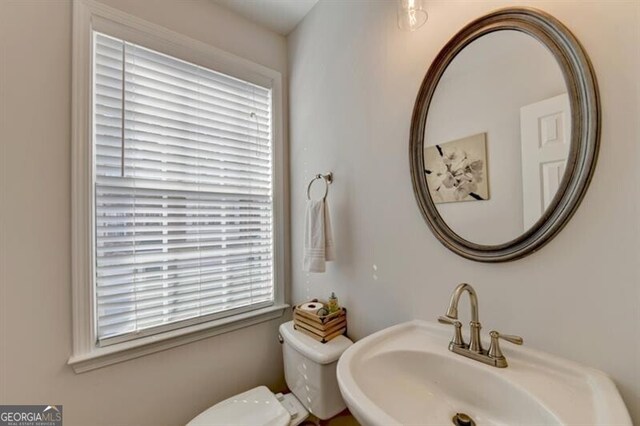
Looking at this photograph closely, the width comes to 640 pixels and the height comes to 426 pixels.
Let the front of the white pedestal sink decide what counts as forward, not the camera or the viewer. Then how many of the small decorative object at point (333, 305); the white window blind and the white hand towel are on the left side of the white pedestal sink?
0

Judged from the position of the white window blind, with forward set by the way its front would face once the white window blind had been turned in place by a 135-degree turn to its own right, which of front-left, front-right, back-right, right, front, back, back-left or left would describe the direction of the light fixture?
back-left

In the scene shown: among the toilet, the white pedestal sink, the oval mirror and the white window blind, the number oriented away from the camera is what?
0

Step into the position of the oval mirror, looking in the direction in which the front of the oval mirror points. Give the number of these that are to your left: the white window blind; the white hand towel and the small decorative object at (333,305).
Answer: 0

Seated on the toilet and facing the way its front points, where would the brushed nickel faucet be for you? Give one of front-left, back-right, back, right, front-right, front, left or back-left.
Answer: left

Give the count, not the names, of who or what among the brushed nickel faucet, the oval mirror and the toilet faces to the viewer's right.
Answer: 0

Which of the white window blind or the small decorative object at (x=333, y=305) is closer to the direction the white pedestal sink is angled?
the white window blind

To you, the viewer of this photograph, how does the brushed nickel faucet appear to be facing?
facing the viewer and to the left of the viewer

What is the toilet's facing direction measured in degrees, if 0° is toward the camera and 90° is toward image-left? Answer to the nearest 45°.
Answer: approximately 45°

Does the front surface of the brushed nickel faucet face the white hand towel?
no

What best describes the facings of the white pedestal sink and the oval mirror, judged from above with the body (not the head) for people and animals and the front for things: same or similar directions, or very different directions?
same or similar directions

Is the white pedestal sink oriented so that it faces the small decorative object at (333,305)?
no

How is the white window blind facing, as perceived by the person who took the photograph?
facing the viewer and to the right of the viewer

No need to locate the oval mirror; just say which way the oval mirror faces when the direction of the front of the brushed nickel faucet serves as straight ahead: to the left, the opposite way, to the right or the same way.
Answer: the same way

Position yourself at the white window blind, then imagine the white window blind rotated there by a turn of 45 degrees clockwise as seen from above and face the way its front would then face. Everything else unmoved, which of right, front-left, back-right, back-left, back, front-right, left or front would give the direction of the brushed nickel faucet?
front-left

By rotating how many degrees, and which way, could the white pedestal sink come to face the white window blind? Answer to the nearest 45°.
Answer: approximately 45° to its right
